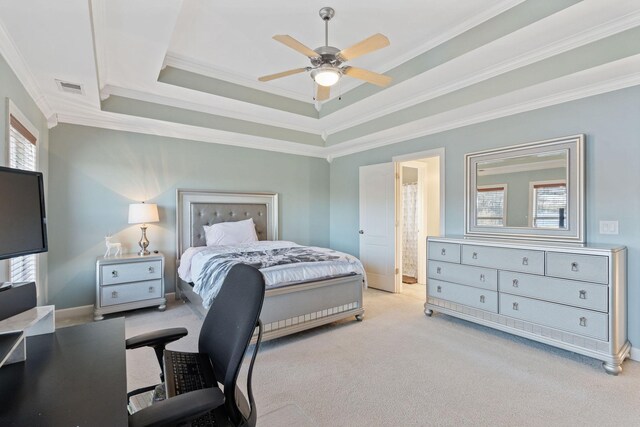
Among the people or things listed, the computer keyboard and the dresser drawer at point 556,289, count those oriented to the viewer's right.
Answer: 1

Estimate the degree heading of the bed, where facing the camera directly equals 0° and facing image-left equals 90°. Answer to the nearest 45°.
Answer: approximately 315°

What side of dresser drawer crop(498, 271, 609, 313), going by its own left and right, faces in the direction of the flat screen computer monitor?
front

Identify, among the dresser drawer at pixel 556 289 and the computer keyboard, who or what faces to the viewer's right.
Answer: the computer keyboard

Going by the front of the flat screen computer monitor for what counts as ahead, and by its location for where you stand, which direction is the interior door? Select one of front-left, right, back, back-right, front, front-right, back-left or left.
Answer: front-left

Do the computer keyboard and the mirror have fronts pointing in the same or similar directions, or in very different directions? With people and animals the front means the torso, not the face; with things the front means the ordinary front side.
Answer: very different directions

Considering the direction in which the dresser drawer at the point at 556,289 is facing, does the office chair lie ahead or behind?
ahead

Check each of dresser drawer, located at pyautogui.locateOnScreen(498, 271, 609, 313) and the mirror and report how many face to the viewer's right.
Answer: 0

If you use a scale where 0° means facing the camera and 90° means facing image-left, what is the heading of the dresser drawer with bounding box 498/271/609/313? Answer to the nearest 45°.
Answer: approximately 45°

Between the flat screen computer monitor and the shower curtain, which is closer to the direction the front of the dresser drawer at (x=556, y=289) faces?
the flat screen computer monitor

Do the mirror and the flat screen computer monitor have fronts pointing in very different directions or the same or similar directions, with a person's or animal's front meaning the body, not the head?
very different directions

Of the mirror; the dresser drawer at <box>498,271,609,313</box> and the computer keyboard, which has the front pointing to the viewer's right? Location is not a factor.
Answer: the computer keyboard

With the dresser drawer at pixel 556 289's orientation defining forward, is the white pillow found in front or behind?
in front

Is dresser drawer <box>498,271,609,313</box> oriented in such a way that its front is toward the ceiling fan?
yes
